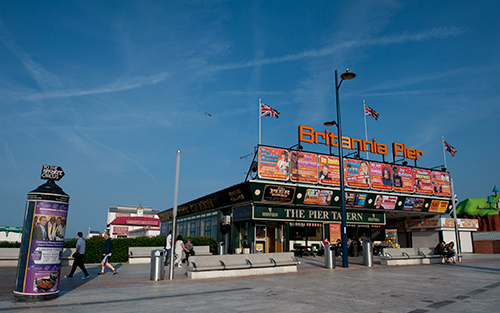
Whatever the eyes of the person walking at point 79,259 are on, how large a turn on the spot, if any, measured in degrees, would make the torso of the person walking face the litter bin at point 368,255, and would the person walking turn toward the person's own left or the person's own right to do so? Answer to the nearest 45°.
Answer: approximately 180°

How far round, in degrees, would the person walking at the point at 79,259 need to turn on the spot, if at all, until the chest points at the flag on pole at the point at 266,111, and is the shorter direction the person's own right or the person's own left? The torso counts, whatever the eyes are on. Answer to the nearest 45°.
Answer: approximately 135° to the person's own right

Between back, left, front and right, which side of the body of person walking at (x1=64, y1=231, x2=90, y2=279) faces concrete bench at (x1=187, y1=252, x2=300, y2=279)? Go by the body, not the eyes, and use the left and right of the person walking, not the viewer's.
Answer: back

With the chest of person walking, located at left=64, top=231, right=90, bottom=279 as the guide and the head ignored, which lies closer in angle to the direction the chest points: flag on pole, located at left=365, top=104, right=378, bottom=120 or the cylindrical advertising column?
the cylindrical advertising column

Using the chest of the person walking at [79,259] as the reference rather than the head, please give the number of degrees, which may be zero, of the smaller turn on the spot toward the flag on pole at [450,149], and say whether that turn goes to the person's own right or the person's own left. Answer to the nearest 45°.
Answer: approximately 180°

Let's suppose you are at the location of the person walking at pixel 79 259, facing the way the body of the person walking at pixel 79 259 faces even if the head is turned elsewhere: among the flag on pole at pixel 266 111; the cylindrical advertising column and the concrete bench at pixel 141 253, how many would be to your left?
1

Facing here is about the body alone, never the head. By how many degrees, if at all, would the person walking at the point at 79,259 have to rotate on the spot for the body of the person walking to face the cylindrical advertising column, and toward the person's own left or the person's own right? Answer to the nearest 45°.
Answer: approximately 90° to the person's own left

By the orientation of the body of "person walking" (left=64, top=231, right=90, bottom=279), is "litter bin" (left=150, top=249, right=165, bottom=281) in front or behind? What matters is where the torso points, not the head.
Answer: behind

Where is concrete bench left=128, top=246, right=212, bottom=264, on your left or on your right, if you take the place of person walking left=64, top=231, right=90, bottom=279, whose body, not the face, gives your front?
on your right

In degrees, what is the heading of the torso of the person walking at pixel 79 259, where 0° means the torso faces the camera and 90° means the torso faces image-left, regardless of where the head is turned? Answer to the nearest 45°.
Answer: approximately 90°
